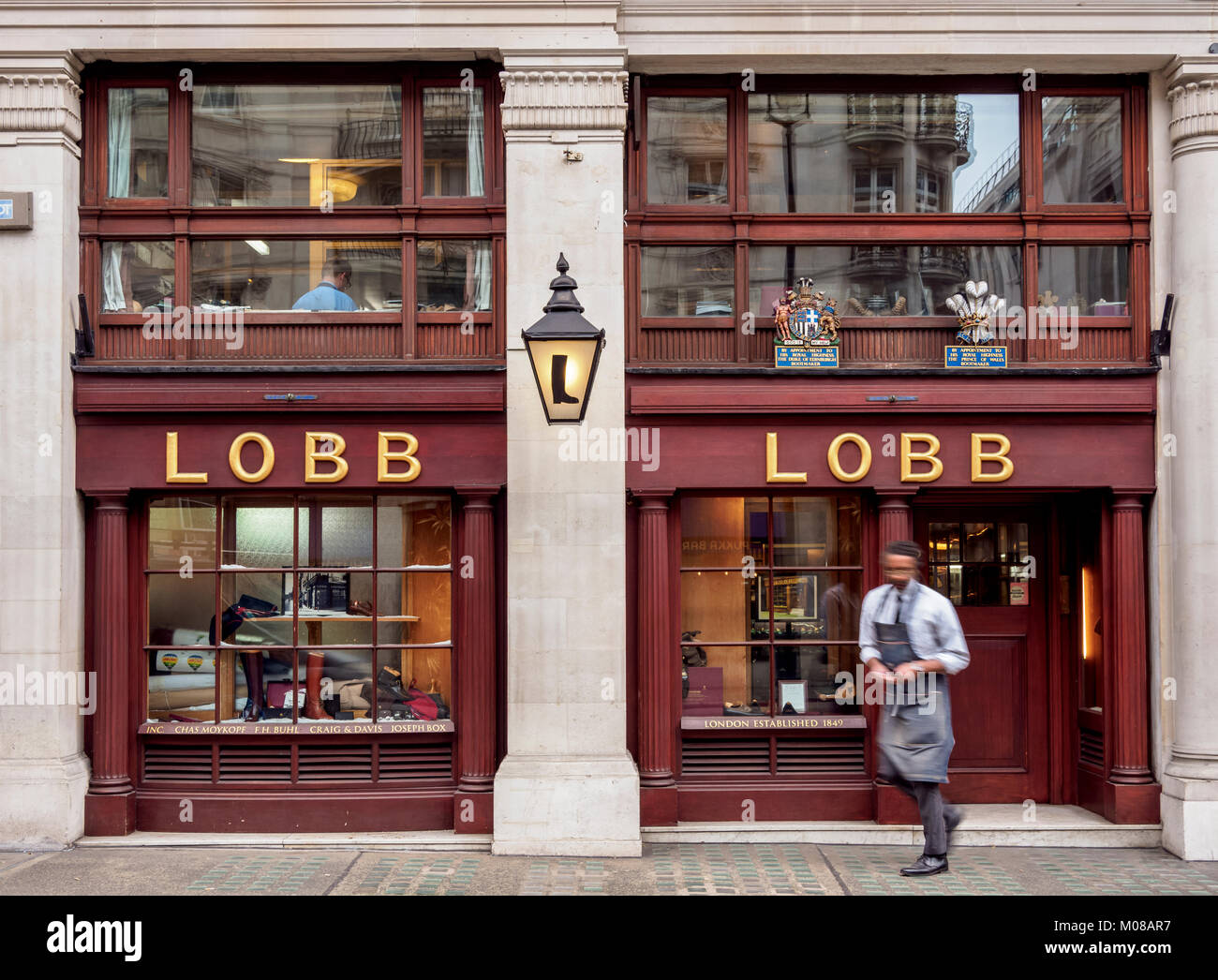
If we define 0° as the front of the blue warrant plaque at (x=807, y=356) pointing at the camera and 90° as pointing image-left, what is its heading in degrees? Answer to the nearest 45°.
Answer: approximately 0°

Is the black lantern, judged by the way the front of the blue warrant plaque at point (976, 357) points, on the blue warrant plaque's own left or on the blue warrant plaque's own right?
on the blue warrant plaque's own right

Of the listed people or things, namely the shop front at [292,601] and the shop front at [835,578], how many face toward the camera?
2

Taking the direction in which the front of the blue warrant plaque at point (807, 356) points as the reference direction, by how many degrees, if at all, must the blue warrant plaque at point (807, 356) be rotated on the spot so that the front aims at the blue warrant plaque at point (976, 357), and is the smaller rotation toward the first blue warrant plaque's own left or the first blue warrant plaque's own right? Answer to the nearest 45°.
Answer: approximately 90° to the first blue warrant plaque's own left

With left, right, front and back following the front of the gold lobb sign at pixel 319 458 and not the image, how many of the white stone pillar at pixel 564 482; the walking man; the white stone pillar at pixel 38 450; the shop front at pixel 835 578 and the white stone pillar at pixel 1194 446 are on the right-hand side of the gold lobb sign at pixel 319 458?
1

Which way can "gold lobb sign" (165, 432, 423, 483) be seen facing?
toward the camera

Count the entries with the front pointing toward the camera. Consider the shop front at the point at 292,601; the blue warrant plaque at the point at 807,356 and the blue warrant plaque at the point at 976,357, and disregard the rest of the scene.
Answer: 3

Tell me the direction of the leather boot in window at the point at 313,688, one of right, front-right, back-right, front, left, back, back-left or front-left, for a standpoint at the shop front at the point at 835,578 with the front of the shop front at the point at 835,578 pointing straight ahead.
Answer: right

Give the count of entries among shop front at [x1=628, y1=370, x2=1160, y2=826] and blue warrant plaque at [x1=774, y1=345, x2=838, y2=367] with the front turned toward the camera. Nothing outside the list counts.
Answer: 2

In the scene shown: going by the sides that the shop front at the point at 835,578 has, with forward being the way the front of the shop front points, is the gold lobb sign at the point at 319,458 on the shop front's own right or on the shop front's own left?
on the shop front's own right

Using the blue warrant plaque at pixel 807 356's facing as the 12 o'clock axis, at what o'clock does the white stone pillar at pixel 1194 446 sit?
The white stone pillar is roughly at 9 o'clock from the blue warrant plaque.

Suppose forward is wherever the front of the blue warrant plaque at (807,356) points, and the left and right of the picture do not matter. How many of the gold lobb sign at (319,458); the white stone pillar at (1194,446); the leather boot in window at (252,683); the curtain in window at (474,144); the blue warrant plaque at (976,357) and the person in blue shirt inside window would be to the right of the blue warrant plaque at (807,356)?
4

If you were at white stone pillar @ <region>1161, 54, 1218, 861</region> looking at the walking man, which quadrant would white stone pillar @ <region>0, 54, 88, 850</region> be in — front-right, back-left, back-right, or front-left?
front-right
